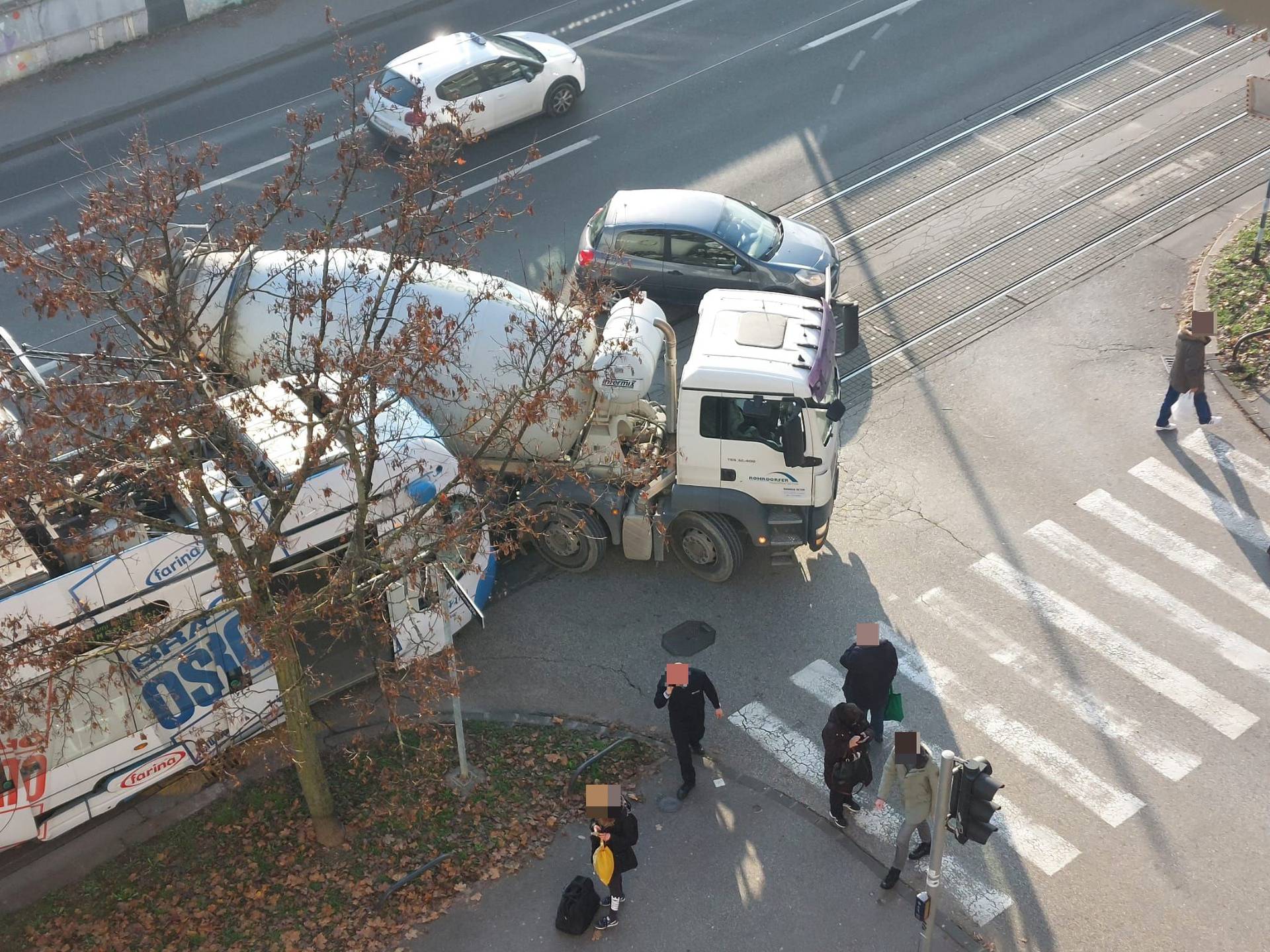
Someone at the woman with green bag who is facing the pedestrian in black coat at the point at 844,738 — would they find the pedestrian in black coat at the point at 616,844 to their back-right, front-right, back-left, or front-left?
front-right

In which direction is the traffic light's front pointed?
to the viewer's right

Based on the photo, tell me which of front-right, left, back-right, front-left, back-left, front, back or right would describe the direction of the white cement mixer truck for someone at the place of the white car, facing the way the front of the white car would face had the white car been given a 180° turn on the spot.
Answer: front-left

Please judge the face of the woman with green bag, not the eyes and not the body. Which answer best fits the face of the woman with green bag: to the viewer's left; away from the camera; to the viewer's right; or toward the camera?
toward the camera

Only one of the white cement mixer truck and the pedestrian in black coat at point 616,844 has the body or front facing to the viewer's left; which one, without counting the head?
the pedestrian in black coat

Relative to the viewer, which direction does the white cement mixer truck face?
to the viewer's right

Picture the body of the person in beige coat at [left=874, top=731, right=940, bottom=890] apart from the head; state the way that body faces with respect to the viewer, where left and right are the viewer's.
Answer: facing the viewer and to the left of the viewer

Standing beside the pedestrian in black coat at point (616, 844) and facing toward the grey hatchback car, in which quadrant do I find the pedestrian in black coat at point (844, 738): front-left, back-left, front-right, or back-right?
front-right

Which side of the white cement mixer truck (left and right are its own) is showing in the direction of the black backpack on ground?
right

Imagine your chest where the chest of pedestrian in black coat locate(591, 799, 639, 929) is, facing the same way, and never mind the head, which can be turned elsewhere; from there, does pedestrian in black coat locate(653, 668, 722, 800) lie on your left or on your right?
on your right

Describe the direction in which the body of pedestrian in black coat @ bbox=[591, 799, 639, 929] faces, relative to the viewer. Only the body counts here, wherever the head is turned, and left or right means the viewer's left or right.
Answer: facing to the left of the viewer

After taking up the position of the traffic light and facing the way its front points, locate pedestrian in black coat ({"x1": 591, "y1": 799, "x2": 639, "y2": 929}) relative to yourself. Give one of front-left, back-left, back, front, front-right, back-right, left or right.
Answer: back

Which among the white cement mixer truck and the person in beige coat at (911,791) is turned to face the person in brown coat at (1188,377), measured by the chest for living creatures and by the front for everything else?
the white cement mixer truck

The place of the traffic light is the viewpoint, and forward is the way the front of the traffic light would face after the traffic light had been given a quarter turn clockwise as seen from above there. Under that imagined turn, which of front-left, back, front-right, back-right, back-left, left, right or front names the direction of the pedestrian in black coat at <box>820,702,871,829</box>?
back-right
